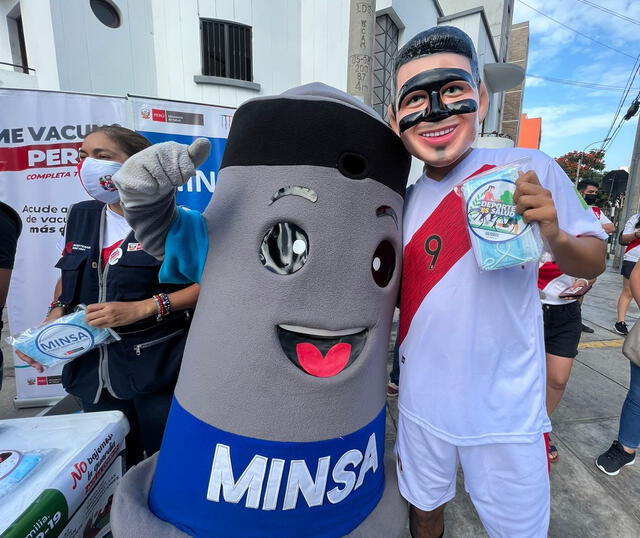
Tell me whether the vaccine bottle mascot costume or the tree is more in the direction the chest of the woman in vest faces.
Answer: the vaccine bottle mascot costume

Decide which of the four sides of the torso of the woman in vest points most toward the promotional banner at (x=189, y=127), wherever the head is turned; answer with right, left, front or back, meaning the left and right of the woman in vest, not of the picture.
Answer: back

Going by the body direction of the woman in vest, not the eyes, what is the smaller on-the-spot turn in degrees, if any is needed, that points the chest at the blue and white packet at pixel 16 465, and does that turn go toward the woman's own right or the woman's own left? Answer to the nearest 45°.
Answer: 0° — they already face it

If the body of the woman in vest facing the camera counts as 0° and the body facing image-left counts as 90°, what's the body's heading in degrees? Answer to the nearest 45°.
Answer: approximately 45°

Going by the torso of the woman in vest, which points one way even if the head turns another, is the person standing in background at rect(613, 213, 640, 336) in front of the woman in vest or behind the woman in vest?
behind

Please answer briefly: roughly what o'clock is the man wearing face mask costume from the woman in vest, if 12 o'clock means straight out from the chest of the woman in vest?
The man wearing face mask costume is roughly at 9 o'clock from the woman in vest.

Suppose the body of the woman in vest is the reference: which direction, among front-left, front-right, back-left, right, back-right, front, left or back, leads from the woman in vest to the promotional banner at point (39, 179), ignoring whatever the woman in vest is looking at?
back-right

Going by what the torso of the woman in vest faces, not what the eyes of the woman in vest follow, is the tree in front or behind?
behind

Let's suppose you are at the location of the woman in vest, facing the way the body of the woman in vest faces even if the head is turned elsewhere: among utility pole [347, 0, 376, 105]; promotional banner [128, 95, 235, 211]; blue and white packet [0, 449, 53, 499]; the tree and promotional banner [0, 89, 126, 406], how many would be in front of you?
1

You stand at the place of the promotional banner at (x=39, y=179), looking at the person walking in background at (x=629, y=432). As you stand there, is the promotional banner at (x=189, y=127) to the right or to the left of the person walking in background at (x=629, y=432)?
left

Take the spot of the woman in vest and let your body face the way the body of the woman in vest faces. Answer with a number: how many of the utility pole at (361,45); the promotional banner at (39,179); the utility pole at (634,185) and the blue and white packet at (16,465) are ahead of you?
1

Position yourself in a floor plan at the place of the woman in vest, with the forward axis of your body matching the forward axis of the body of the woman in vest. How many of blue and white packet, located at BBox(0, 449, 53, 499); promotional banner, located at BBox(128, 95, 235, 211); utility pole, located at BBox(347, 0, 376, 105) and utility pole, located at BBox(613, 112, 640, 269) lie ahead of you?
1

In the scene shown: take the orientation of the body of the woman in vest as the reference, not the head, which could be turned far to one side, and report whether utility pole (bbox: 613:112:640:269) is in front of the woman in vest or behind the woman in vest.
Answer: behind

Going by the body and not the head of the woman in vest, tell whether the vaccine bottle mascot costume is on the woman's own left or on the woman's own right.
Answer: on the woman's own left
